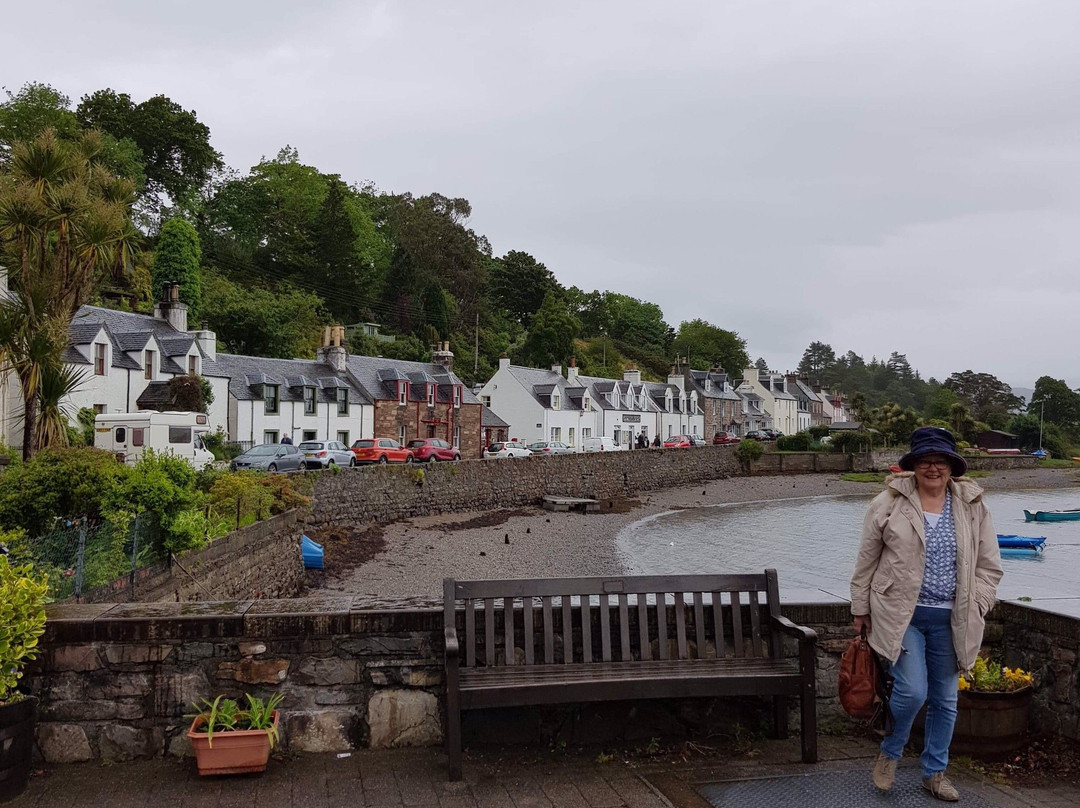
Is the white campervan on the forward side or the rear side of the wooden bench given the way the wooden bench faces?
on the rear side

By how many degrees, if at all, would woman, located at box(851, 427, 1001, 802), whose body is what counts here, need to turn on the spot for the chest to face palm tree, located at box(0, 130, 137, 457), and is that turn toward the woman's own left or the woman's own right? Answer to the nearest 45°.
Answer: approximately 90° to the woman's own right

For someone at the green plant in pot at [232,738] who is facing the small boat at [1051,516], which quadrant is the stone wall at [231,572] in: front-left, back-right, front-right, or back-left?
front-left

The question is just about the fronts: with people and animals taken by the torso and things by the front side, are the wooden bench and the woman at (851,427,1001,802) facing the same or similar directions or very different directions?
same or similar directions

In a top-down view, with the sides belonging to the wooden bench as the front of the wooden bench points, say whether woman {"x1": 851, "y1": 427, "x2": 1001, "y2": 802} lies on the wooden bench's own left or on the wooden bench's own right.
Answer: on the wooden bench's own left

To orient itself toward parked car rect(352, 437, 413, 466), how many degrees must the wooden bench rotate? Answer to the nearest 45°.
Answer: approximately 180°

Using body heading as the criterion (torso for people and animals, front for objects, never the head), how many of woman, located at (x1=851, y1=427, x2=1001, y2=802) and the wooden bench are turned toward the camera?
2

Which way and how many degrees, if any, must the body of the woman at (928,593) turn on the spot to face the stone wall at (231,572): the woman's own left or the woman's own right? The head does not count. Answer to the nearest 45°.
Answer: approximately 135° to the woman's own right

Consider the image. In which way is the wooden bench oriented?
toward the camera

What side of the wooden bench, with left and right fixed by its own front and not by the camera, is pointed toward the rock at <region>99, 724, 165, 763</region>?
right

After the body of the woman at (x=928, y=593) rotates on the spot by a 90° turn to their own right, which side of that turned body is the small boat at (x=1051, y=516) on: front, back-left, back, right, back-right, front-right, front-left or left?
right

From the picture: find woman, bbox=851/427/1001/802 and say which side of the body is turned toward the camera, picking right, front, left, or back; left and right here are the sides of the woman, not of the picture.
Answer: front

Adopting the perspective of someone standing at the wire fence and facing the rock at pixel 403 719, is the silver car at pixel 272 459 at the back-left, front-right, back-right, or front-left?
back-left

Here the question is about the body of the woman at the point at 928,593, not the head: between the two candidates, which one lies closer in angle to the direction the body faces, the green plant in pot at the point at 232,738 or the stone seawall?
the green plant in pot

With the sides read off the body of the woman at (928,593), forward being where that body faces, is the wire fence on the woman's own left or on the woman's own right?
on the woman's own right

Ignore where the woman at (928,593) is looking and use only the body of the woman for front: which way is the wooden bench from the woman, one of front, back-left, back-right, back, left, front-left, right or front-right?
right

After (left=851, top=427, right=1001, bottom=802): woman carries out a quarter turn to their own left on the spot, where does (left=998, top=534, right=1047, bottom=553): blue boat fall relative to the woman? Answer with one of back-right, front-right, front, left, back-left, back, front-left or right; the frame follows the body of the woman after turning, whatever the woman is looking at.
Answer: left
